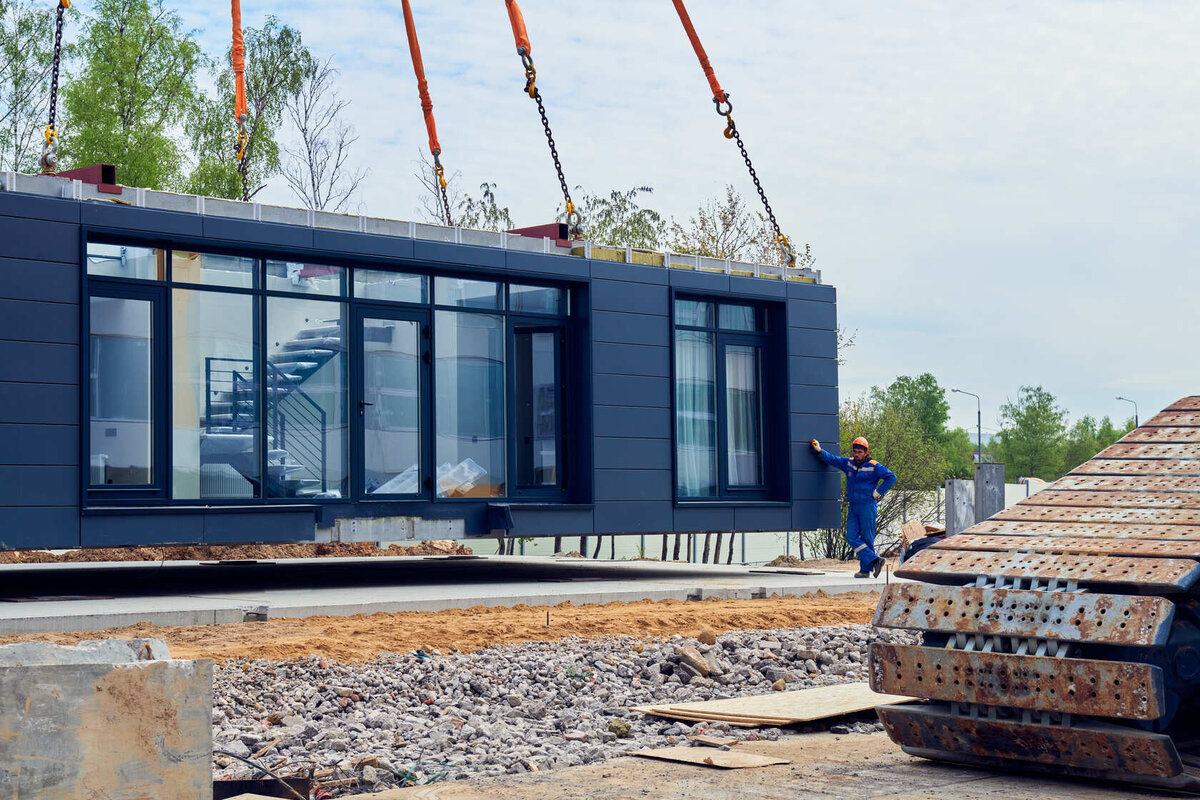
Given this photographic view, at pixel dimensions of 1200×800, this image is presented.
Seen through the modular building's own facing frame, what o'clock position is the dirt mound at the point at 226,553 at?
The dirt mound is roughly at 7 o'clock from the modular building.

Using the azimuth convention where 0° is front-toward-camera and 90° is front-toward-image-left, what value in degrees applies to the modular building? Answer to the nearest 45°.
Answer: approximately 315°

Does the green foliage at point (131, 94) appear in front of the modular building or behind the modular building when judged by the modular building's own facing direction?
behind

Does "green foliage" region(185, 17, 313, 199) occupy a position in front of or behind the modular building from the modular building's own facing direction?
behind

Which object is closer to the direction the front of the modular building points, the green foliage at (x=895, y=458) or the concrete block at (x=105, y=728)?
the concrete block

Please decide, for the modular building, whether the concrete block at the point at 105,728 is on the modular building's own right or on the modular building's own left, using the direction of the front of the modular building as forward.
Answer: on the modular building's own right
